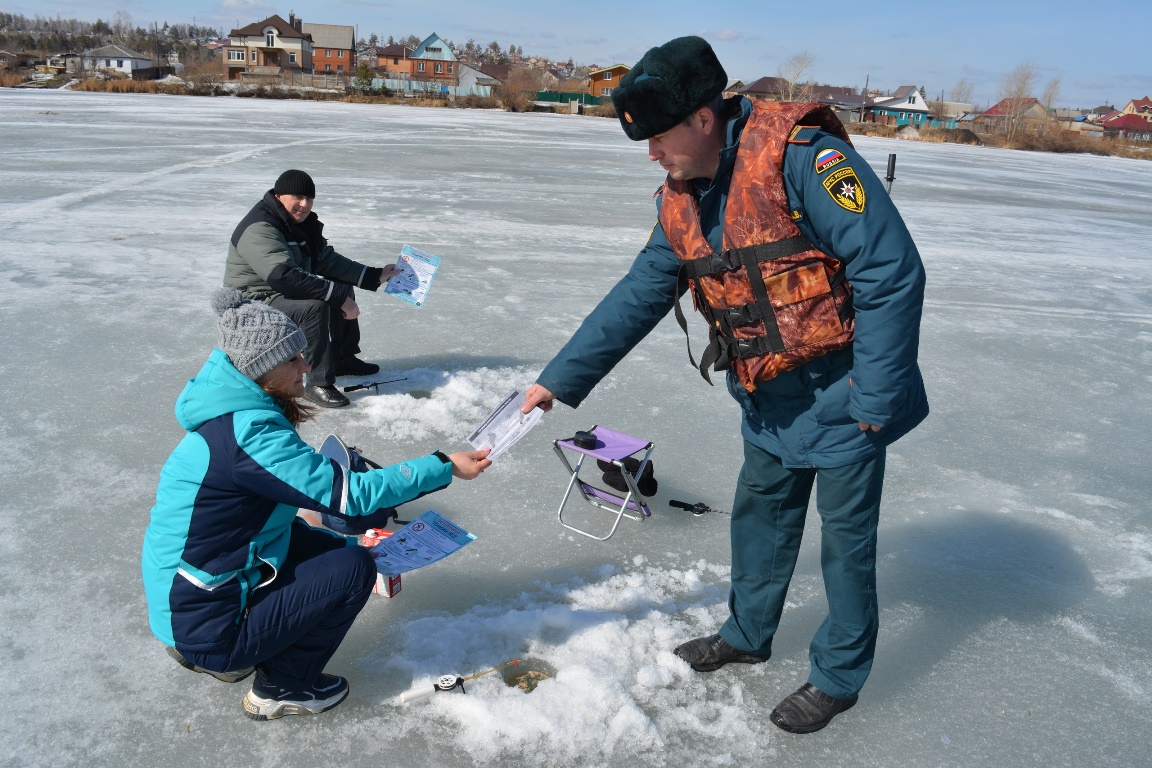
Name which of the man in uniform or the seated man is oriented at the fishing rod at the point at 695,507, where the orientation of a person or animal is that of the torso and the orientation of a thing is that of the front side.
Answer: the seated man

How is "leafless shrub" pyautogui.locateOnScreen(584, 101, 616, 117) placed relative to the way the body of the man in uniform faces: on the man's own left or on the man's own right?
on the man's own right

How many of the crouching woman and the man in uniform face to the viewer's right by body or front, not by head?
1

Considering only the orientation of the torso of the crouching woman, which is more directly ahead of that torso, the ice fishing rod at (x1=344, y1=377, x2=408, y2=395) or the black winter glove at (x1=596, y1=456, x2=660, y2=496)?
the black winter glove

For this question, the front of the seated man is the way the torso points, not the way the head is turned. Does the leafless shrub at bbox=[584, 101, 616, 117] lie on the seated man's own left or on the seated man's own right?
on the seated man's own left

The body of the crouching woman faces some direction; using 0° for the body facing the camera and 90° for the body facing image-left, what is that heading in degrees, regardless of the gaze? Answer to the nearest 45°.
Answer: approximately 270°

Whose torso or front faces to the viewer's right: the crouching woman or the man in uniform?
the crouching woman

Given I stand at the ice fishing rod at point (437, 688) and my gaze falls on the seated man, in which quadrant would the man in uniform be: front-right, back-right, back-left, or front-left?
back-right

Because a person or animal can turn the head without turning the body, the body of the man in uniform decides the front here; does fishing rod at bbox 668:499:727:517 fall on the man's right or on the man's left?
on the man's right

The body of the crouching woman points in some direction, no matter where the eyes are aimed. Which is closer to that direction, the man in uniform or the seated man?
the man in uniform

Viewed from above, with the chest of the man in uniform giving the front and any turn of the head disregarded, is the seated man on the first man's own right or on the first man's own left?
on the first man's own right

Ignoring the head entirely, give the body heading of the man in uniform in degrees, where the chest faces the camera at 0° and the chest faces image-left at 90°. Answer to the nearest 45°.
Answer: approximately 45°

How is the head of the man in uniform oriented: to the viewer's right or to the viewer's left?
to the viewer's left

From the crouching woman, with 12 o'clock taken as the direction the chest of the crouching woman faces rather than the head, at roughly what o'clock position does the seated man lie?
The seated man is roughly at 9 o'clock from the crouching woman.
